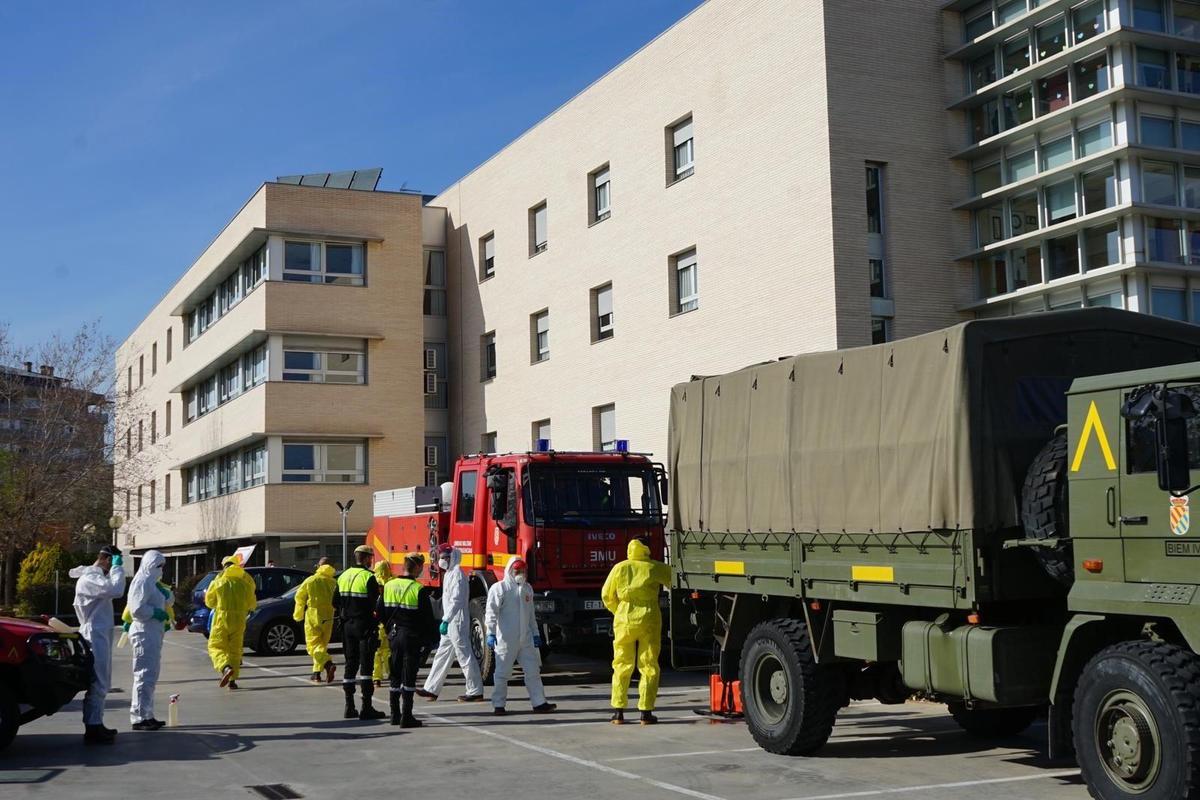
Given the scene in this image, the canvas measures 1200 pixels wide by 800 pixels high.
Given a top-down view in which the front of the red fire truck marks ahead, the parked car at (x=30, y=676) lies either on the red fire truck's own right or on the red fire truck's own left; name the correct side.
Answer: on the red fire truck's own right

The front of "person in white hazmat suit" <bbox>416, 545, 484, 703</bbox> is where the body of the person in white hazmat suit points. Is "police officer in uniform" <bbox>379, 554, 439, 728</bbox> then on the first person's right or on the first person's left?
on the first person's left

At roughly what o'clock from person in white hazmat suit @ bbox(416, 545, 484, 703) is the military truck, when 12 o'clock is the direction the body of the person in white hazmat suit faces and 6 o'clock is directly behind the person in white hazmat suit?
The military truck is roughly at 8 o'clock from the person in white hazmat suit.

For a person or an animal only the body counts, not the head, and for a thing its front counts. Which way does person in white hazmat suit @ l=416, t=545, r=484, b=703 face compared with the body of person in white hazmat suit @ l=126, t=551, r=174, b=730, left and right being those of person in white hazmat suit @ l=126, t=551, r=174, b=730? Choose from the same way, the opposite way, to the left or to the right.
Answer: the opposite way

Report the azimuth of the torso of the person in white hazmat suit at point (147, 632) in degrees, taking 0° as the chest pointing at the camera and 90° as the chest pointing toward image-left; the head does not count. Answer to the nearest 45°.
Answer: approximately 270°

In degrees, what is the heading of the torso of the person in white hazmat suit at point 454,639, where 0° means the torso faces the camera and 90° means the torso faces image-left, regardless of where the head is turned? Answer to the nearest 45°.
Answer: approximately 90°

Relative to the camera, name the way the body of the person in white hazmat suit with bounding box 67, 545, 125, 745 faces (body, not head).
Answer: to the viewer's right

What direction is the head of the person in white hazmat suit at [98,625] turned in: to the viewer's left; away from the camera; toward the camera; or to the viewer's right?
to the viewer's right

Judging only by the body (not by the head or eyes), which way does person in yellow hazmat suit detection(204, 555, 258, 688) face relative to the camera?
away from the camera

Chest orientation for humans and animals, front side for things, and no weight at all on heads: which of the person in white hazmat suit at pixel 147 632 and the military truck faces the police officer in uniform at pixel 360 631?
the person in white hazmat suit
